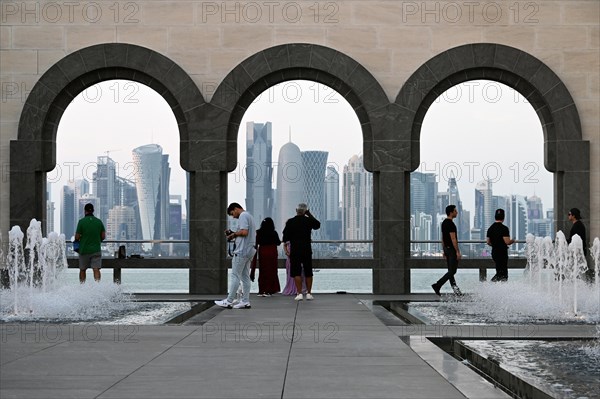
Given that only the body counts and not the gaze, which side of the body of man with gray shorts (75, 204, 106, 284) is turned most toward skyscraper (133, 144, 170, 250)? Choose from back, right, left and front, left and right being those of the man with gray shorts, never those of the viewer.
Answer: front

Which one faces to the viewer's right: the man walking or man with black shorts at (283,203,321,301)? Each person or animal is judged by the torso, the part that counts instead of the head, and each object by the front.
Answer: the man walking

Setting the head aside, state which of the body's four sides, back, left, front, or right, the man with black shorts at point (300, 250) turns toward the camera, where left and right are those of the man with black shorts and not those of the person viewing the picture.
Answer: back

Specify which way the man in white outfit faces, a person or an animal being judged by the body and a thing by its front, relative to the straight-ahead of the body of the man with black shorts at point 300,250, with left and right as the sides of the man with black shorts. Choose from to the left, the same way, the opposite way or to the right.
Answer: to the left

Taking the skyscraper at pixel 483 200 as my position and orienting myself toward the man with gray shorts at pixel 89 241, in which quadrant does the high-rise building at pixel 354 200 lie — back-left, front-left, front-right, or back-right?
front-right

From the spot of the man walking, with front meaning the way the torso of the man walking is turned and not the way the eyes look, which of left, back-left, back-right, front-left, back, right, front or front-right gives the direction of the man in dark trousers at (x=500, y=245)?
front

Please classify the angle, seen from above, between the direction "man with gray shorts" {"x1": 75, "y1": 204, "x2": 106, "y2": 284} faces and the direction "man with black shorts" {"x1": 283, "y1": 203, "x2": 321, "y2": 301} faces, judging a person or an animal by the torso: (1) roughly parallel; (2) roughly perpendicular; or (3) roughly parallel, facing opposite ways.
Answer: roughly parallel

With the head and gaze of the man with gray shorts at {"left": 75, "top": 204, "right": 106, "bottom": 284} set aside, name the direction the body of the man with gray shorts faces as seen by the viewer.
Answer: away from the camera

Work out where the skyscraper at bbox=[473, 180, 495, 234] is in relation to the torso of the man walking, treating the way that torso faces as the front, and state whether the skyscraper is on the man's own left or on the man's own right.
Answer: on the man's own left

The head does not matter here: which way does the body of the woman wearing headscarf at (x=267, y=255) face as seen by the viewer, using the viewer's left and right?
facing away from the viewer

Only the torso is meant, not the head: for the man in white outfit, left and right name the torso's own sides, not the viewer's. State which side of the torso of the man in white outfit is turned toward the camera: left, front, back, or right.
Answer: left

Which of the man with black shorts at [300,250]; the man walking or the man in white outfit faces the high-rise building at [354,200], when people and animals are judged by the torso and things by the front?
the man with black shorts

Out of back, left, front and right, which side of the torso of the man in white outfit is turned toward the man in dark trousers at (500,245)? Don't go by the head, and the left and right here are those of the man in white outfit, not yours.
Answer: back

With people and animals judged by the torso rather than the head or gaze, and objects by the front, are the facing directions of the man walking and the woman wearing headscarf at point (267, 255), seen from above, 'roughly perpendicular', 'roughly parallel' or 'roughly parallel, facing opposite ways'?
roughly perpendicular

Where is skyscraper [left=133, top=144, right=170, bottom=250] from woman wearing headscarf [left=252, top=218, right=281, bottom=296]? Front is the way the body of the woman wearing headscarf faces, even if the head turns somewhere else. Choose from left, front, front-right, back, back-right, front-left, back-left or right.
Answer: front
